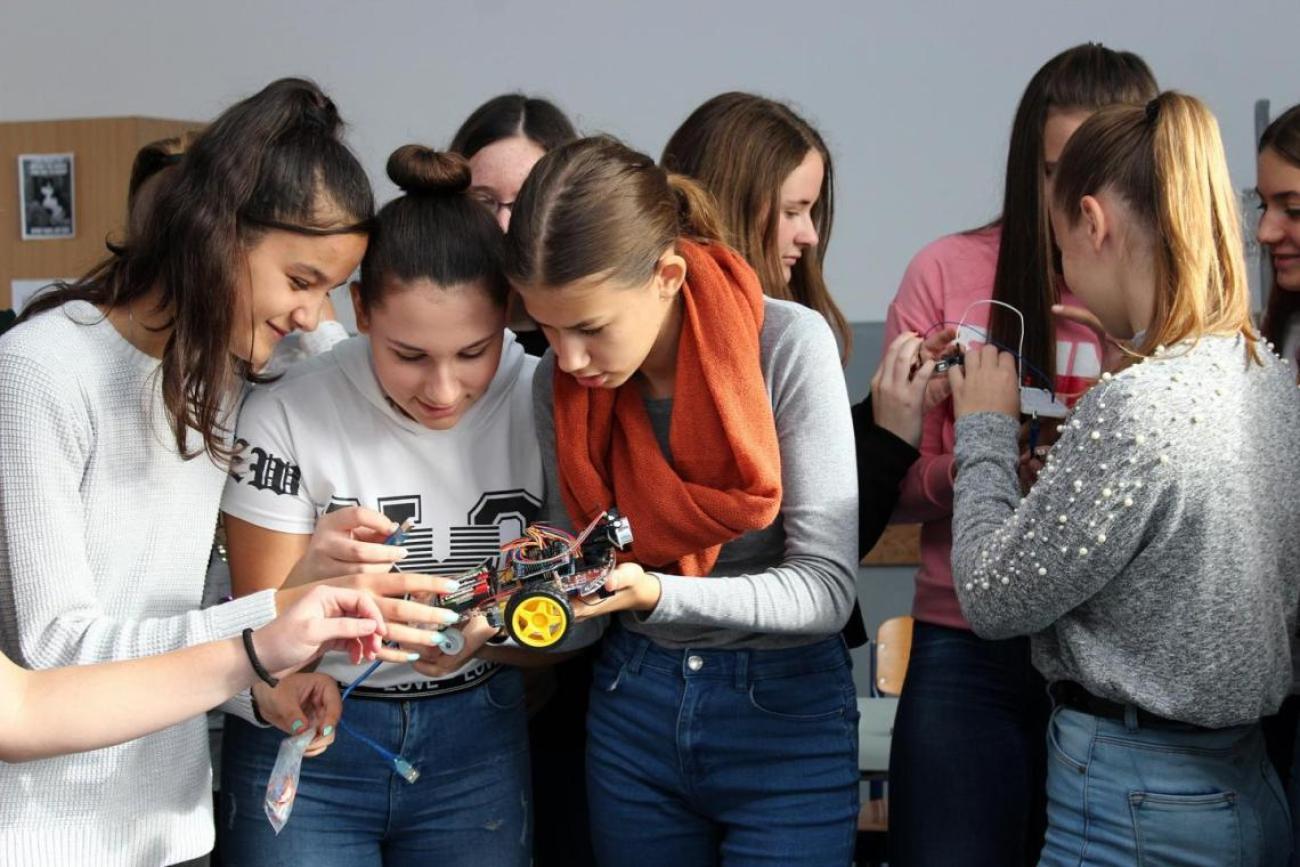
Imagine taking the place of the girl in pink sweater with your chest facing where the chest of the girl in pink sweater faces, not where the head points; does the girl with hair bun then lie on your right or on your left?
on your right

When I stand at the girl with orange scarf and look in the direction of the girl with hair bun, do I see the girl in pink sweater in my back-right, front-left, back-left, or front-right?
back-right

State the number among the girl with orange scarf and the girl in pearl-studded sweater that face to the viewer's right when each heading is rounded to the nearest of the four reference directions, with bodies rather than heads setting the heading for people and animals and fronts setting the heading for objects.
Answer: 0

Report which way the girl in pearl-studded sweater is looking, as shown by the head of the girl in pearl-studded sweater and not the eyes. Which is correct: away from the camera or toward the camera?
away from the camera

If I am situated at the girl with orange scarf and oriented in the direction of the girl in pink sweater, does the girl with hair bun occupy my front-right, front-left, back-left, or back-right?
back-left

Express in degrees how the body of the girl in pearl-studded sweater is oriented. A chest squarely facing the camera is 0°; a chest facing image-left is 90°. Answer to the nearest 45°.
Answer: approximately 135°

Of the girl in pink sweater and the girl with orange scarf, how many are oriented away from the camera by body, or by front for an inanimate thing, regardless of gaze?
0

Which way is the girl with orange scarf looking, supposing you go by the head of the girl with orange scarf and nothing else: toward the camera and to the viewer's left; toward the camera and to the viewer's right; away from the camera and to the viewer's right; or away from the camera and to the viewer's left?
toward the camera and to the viewer's left

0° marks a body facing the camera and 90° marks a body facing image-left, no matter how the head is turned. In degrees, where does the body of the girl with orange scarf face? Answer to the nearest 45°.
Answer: approximately 45°
